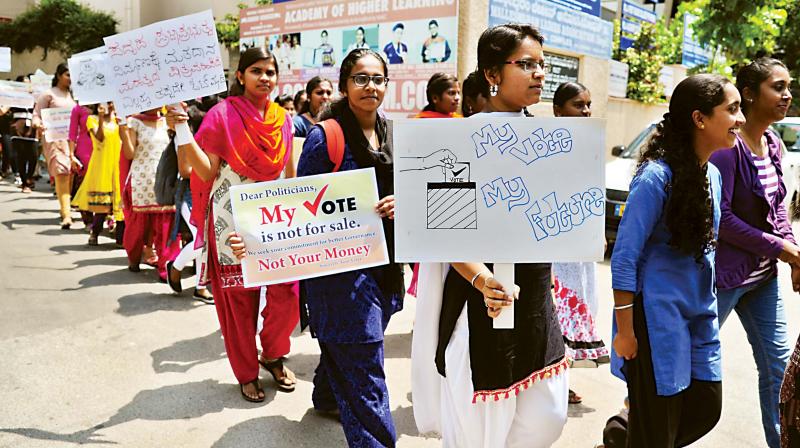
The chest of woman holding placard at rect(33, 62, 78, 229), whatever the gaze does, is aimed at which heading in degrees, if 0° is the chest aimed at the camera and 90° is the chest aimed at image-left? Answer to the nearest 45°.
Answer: approximately 315°

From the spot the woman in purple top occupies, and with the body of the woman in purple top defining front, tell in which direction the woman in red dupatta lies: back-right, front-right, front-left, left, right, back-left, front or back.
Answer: back-right

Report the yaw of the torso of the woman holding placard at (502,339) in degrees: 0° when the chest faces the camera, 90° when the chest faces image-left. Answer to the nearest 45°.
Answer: approximately 315°

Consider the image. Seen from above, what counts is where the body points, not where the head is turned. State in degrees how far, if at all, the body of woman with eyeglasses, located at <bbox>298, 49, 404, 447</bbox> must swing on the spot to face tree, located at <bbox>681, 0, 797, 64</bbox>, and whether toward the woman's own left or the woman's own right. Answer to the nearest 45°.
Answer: approximately 90° to the woman's own left

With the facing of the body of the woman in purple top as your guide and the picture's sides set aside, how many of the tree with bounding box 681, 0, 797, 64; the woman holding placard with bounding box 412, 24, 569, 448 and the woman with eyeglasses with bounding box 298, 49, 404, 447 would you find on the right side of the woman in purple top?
2

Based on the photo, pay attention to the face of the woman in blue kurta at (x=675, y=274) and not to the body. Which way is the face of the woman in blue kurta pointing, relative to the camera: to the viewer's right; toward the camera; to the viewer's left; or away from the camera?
to the viewer's right

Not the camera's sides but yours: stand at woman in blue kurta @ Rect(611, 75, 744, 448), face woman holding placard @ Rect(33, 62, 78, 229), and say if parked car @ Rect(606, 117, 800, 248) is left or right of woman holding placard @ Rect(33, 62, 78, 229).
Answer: right

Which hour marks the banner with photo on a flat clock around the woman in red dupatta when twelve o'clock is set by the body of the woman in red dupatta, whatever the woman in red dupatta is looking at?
The banner with photo is roughly at 8 o'clock from the woman in red dupatta.

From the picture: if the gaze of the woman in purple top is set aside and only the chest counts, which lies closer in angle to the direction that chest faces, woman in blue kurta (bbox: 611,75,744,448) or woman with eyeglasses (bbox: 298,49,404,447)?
the woman in blue kurta

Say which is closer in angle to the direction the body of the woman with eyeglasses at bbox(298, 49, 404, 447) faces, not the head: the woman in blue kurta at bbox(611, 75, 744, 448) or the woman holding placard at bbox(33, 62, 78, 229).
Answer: the woman in blue kurta
